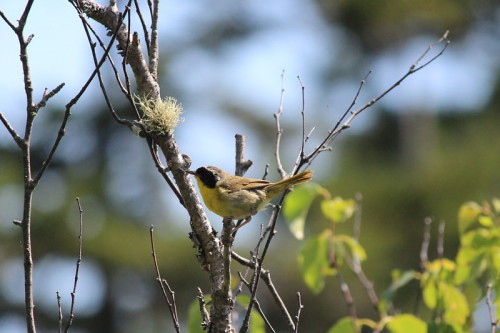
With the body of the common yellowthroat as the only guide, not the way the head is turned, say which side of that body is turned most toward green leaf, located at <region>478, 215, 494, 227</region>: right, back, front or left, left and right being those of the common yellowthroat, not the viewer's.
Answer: back

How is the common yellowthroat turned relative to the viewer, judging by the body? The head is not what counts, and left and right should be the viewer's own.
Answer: facing to the left of the viewer

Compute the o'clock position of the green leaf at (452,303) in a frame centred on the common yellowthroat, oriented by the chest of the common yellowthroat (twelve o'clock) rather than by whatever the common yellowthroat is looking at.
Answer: The green leaf is roughly at 6 o'clock from the common yellowthroat.

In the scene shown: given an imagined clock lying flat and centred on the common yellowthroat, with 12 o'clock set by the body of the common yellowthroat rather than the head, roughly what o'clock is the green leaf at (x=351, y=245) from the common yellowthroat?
The green leaf is roughly at 5 o'clock from the common yellowthroat.

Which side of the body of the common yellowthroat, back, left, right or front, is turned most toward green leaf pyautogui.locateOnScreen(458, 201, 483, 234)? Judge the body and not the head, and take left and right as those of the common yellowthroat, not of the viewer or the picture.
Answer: back

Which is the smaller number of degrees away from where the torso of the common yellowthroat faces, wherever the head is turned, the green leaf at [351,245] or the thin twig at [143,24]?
the thin twig

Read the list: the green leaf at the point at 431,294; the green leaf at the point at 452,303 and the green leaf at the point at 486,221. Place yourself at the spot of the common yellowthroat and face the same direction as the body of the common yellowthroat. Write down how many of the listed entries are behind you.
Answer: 3
